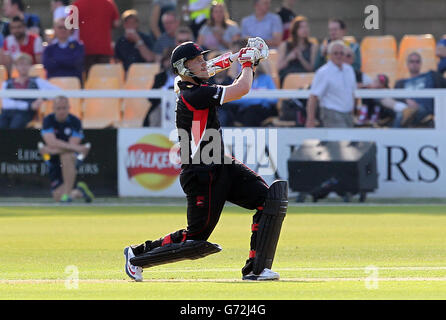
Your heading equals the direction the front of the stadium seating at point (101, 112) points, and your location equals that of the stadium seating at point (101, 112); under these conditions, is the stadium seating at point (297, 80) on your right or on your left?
on your left

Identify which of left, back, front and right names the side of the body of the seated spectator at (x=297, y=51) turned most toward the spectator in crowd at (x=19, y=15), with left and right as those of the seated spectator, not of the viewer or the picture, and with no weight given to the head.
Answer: right

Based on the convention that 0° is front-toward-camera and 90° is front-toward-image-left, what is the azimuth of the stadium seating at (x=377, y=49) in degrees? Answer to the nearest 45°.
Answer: approximately 0°

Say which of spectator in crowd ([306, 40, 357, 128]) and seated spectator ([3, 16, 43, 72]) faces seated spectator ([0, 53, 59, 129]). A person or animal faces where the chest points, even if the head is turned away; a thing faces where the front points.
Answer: seated spectator ([3, 16, 43, 72])

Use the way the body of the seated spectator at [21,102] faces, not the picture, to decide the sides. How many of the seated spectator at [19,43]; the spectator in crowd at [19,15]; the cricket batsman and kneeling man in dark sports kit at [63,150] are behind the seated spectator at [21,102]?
2
